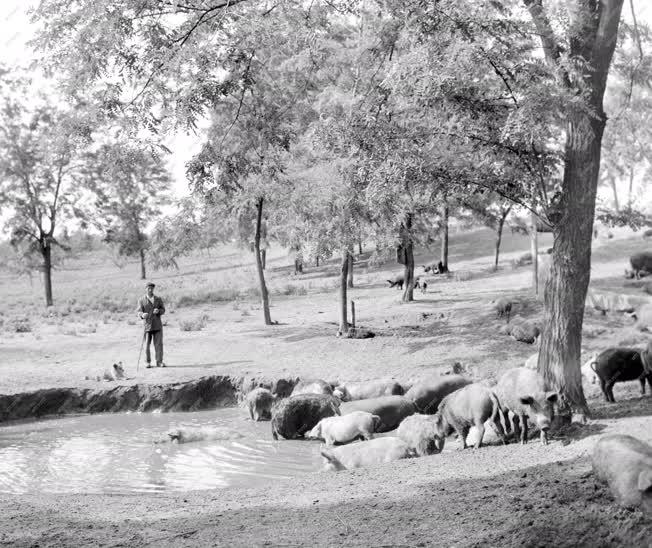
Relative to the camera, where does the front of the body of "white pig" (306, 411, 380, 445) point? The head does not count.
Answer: to the viewer's left

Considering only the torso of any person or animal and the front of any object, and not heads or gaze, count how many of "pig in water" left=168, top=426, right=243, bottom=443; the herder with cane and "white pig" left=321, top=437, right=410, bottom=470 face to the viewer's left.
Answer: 2

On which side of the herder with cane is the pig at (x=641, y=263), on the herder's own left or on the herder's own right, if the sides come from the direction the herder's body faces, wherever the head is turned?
on the herder's own left

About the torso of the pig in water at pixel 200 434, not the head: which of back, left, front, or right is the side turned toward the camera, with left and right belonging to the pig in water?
left

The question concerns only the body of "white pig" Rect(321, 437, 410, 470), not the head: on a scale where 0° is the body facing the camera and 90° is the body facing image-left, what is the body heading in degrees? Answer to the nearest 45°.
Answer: approximately 90°

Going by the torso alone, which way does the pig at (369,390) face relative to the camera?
to the viewer's left

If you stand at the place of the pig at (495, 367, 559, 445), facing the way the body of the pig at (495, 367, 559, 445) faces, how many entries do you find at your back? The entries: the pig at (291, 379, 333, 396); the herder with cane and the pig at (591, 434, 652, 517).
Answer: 2

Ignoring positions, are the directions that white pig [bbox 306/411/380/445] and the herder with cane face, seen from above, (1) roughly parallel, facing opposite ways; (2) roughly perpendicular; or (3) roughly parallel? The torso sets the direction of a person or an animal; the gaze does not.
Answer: roughly perpendicular

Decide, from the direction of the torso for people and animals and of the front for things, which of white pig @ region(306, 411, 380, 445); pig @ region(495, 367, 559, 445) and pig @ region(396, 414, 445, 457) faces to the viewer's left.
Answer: the white pig
